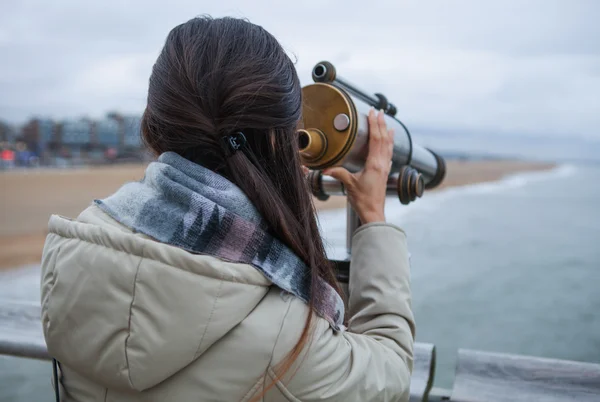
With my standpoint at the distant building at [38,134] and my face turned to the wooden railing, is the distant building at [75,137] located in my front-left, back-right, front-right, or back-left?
back-left

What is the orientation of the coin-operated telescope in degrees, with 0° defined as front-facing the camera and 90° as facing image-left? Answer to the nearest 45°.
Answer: approximately 225°

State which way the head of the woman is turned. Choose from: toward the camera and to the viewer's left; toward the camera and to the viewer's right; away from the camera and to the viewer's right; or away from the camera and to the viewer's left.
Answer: away from the camera and to the viewer's right

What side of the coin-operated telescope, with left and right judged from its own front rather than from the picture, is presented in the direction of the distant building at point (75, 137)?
left

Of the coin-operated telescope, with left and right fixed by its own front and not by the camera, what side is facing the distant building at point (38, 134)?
left
